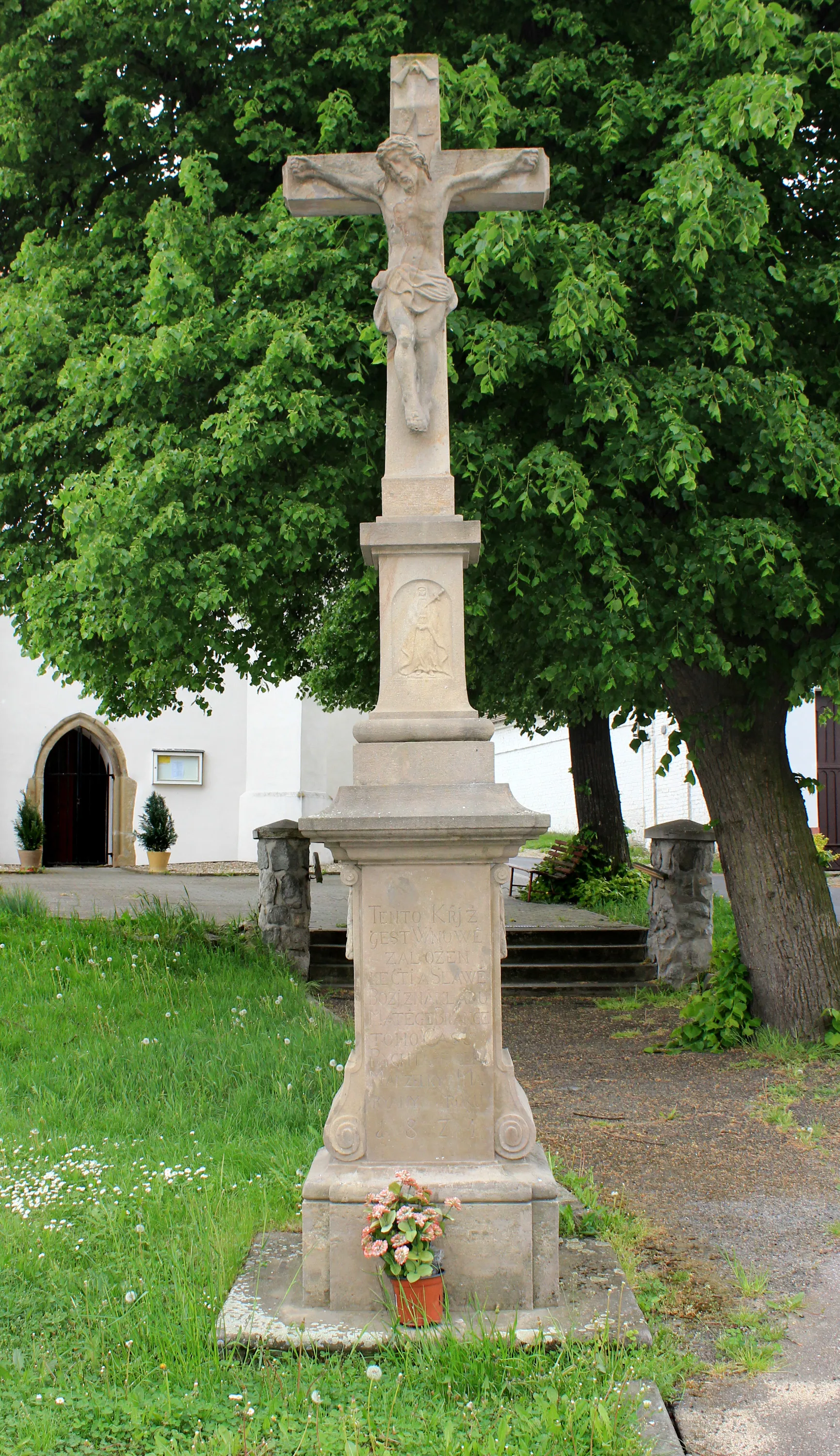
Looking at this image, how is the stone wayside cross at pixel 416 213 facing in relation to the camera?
toward the camera

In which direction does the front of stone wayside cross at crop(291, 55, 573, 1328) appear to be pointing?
toward the camera

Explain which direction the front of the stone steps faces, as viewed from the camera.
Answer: facing the viewer

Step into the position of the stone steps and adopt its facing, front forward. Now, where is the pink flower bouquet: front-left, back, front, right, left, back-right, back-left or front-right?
front

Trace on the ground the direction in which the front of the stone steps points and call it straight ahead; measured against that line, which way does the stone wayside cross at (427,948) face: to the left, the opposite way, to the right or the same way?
the same way

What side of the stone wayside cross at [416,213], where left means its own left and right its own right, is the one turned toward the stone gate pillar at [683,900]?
back

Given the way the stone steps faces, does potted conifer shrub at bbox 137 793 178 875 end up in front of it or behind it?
behind

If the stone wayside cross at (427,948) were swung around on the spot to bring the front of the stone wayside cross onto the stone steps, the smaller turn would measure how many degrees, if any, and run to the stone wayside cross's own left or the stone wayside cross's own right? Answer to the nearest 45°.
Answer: approximately 180°

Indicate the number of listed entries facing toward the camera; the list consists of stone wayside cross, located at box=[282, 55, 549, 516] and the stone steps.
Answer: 2

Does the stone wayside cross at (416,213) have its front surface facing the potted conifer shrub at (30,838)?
no

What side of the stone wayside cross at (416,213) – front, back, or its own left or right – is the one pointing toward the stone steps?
back

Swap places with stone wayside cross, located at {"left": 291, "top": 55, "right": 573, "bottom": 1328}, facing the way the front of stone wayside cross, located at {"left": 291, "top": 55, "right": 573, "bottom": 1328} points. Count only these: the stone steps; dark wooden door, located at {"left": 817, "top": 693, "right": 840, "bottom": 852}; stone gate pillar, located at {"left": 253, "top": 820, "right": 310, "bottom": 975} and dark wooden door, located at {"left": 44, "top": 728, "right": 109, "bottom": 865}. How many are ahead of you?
0

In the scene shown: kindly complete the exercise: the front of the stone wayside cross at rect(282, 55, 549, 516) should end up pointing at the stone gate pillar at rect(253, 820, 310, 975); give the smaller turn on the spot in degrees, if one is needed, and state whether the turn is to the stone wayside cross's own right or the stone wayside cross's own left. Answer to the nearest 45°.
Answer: approximately 180°

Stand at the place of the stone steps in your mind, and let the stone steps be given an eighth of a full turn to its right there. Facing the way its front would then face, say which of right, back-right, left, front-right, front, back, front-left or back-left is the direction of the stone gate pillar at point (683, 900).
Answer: left

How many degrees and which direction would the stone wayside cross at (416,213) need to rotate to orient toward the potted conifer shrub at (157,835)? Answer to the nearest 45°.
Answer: approximately 180°
